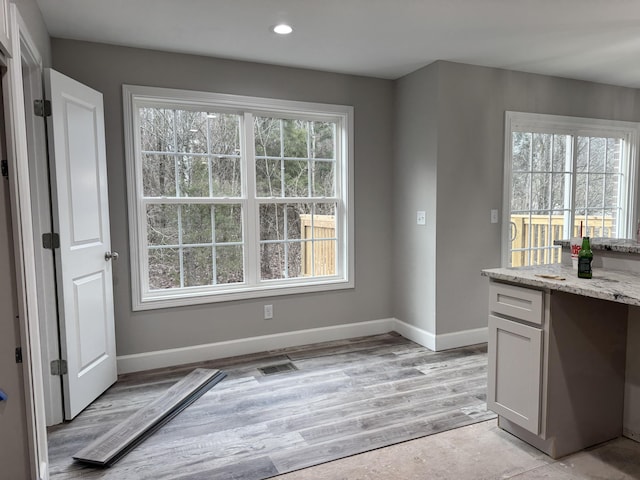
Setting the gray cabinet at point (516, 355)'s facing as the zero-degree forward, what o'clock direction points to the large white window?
The large white window is roughly at 2 o'clock from the gray cabinet.

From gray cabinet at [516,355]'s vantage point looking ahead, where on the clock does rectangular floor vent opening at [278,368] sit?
The rectangular floor vent opening is roughly at 2 o'clock from the gray cabinet.

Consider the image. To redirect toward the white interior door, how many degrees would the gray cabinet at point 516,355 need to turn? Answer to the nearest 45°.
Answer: approximately 45° to its right

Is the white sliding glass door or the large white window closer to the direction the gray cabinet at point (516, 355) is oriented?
the large white window

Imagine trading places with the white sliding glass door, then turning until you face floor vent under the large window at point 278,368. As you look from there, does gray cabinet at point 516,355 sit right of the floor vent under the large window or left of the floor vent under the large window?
left

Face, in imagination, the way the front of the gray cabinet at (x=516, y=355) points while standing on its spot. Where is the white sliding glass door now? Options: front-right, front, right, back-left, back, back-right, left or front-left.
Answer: back-right

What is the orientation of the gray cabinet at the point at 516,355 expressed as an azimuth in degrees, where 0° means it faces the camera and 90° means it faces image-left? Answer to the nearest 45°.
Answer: approximately 45°
